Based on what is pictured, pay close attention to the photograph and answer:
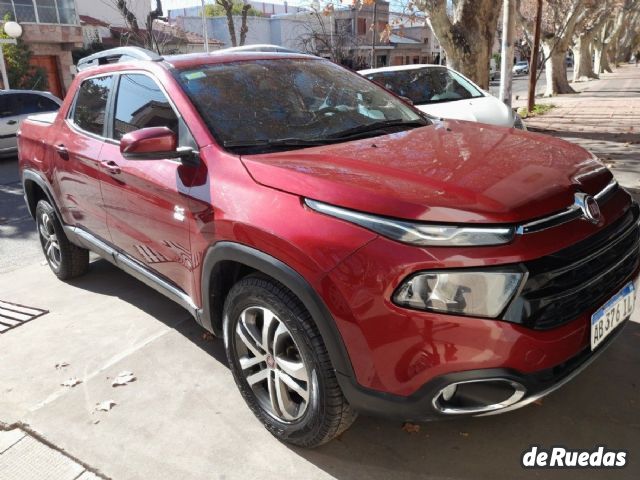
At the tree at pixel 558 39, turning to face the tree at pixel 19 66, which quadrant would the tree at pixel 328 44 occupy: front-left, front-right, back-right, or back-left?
front-right

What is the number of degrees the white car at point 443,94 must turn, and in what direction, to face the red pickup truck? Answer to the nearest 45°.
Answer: approximately 45° to its right

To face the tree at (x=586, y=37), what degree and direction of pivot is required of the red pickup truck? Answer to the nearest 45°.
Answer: approximately 90° to its left

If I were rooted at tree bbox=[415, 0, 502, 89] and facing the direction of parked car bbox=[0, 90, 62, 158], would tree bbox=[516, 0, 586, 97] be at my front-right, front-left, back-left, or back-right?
back-right

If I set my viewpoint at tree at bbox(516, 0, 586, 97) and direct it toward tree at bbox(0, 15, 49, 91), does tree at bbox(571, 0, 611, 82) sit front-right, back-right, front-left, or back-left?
back-right

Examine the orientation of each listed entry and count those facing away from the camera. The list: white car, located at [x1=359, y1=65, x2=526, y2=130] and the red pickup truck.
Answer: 0

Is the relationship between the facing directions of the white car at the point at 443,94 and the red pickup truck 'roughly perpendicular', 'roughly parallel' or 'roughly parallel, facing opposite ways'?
roughly parallel

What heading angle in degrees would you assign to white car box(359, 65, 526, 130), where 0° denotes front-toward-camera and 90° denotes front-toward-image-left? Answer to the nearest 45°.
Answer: approximately 315°

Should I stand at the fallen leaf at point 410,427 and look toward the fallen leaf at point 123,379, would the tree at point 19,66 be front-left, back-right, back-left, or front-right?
front-right

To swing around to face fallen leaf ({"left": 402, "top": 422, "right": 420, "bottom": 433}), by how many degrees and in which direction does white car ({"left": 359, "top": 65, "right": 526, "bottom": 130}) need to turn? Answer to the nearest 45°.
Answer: approximately 45° to its right

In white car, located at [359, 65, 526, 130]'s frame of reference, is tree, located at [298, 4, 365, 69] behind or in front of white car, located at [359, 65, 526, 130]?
behind

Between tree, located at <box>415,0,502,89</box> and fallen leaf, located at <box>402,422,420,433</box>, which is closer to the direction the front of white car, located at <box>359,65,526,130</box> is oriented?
the fallen leaf
